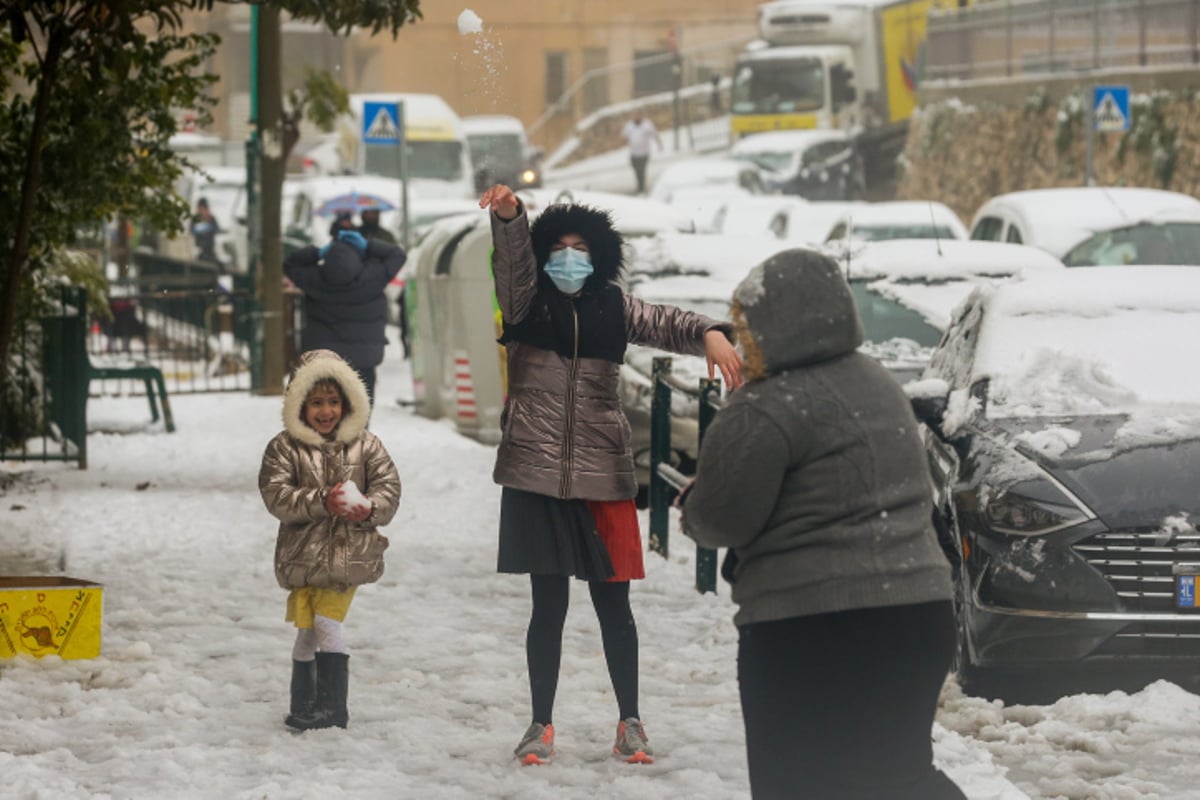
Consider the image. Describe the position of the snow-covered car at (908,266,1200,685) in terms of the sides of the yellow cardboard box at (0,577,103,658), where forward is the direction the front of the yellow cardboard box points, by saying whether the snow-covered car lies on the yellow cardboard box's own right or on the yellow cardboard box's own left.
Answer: on the yellow cardboard box's own left

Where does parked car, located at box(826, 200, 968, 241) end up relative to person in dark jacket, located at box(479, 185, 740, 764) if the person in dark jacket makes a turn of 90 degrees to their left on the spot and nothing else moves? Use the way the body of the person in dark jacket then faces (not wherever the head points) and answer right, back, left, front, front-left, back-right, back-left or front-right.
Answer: left

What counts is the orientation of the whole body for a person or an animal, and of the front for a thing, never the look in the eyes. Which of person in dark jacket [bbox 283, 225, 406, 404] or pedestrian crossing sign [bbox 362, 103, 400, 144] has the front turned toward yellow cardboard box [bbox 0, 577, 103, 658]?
the pedestrian crossing sign

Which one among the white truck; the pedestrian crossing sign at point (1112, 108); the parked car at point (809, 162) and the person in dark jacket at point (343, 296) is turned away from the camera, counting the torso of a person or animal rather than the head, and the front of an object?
the person in dark jacket

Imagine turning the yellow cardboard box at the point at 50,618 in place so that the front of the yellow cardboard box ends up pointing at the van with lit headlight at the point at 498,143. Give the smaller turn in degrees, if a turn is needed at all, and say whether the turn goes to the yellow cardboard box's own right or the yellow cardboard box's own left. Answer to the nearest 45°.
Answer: approximately 180°

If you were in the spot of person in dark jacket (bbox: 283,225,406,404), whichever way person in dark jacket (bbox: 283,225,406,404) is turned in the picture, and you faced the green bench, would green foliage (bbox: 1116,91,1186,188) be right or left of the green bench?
right

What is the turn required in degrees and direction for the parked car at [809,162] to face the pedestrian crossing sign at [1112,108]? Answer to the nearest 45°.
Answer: approximately 45° to its left

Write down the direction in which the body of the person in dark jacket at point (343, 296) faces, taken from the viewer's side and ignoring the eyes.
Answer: away from the camera

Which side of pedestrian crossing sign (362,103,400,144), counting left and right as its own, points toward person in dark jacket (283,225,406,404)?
front

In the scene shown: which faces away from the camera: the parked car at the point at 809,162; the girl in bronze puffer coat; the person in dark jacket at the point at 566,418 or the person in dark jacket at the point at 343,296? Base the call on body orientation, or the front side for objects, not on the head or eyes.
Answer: the person in dark jacket at the point at 343,296

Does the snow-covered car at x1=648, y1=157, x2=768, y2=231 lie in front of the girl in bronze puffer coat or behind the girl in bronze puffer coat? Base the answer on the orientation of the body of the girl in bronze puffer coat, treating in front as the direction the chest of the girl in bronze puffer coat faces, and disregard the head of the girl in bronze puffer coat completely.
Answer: behind
